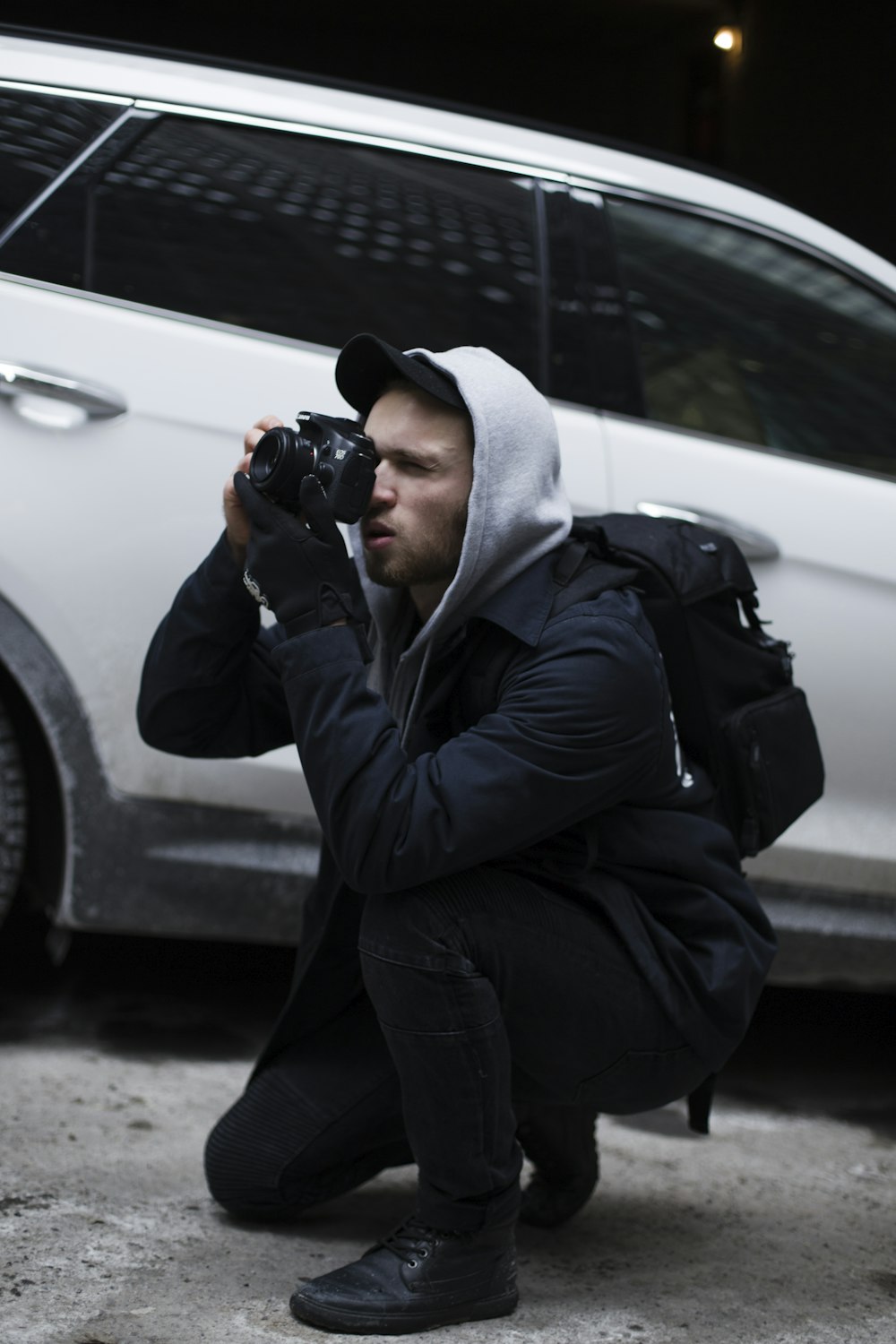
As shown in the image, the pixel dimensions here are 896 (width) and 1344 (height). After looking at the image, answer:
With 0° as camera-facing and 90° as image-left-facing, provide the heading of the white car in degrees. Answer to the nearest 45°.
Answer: approximately 270°

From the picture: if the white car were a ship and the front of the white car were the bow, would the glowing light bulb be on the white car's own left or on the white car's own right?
on the white car's own left

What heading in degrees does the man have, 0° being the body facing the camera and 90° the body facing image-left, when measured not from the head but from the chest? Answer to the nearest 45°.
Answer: approximately 45°

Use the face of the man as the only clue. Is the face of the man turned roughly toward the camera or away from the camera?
toward the camera

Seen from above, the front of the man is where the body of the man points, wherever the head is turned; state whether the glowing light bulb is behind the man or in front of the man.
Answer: behind

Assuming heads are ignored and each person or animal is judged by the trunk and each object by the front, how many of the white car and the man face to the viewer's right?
1

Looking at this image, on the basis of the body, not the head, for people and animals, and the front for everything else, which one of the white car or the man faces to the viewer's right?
the white car
